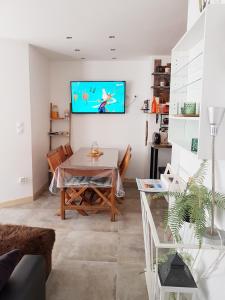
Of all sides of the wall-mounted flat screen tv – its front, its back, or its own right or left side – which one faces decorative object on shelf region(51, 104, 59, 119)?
right

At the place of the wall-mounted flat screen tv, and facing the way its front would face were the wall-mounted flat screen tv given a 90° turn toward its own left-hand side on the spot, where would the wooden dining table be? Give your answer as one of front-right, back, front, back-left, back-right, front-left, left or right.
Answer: right

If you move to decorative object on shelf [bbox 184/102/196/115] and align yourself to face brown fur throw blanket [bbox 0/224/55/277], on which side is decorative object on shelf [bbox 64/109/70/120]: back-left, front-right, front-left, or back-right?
front-right

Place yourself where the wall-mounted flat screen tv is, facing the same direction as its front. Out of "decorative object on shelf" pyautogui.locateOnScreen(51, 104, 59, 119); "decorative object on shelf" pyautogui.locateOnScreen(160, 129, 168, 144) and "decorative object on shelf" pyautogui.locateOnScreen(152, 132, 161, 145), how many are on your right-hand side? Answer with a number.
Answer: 1

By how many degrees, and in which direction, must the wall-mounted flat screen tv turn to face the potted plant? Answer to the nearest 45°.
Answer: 0° — it already faces it

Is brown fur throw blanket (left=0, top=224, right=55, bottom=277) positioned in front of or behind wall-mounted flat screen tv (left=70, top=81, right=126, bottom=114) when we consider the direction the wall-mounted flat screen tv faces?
in front

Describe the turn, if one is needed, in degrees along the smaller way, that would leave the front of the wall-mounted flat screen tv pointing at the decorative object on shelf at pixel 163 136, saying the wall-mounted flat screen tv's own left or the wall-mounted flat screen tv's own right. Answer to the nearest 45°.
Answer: approximately 90° to the wall-mounted flat screen tv's own left

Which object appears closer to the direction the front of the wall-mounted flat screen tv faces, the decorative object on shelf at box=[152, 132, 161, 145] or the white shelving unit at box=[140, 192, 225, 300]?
the white shelving unit

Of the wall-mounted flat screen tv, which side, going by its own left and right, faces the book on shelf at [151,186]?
front

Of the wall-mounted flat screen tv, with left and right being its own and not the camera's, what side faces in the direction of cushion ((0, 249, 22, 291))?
front

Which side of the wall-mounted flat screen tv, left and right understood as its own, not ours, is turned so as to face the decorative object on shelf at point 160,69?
left

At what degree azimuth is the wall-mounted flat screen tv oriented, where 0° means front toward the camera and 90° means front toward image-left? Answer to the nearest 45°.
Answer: approximately 0°
